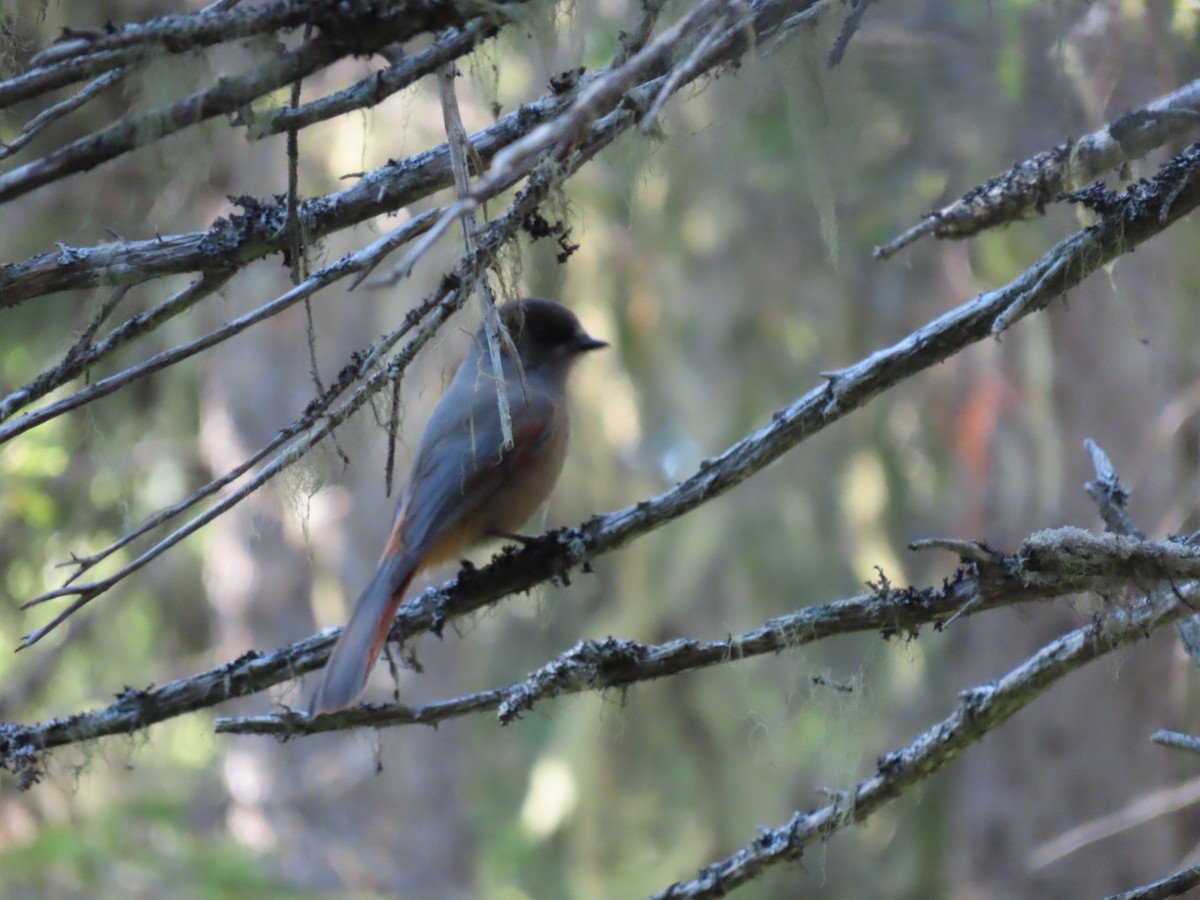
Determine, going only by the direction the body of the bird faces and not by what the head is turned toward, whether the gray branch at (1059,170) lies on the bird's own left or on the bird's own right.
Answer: on the bird's own right

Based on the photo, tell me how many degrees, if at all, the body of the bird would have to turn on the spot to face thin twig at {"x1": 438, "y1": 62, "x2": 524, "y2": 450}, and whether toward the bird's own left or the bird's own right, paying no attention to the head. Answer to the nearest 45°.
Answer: approximately 90° to the bird's own right

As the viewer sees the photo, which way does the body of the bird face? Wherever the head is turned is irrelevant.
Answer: to the viewer's right

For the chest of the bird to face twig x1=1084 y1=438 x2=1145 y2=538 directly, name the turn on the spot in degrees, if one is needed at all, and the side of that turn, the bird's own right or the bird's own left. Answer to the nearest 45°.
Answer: approximately 45° to the bird's own right
